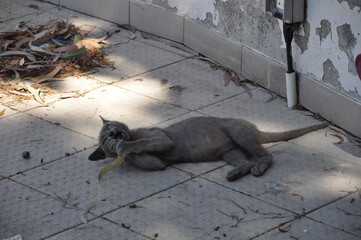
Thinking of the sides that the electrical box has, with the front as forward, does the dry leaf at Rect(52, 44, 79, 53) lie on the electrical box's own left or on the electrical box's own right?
on the electrical box's own right

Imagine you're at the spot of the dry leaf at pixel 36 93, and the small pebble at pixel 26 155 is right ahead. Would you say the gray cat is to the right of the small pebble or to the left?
left

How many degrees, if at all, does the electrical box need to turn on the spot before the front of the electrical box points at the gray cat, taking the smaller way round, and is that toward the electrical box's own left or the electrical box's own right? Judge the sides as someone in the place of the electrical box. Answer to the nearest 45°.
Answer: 0° — it already faces it

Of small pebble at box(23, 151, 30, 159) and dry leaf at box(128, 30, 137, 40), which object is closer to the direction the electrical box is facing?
the small pebble

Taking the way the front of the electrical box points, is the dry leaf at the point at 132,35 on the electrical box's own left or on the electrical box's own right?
on the electrical box's own right

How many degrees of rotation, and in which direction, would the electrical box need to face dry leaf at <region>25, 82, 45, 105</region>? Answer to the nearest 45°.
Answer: approximately 45° to its right

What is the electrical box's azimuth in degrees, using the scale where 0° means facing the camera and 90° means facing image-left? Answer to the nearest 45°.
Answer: approximately 45°

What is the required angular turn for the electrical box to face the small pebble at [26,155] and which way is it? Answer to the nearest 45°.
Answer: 0° — it already faces it
